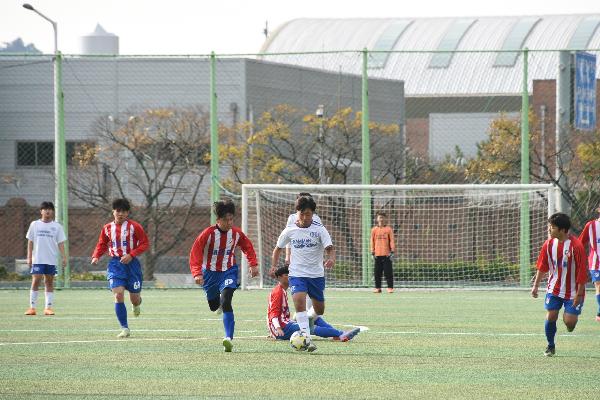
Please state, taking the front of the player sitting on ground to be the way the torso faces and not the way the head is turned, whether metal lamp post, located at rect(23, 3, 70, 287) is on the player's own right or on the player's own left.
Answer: on the player's own left

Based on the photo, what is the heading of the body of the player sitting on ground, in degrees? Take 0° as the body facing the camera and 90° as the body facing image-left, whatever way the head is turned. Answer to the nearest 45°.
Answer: approximately 270°

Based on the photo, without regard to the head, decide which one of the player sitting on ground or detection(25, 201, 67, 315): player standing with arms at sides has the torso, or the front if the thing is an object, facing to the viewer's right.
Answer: the player sitting on ground

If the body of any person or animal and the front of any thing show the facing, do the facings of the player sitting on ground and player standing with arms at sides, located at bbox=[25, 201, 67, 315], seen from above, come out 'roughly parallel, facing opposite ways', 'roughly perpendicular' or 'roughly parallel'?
roughly perpendicular

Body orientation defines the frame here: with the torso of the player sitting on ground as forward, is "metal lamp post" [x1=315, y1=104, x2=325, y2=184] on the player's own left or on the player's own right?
on the player's own left

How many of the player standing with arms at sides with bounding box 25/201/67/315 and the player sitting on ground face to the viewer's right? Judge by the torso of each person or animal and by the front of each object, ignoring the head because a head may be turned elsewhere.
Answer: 1

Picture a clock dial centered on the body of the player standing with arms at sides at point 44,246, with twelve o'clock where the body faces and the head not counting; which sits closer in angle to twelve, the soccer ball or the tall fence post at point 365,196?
the soccer ball

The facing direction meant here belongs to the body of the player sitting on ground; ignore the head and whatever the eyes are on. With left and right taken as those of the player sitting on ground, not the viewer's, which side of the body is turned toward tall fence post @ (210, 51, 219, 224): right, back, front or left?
left

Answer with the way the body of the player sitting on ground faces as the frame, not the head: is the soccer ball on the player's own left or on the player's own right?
on the player's own right

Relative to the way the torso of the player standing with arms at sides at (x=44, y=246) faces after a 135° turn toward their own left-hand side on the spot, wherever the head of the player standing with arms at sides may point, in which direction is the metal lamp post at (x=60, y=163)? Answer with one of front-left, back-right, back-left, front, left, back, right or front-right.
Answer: front-left

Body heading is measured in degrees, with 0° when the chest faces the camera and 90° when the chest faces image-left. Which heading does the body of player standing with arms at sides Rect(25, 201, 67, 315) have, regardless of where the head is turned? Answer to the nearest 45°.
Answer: approximately 0°
